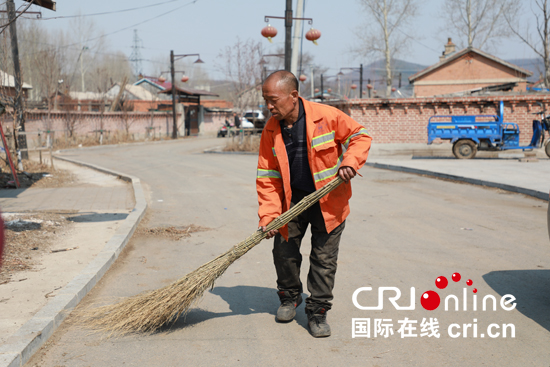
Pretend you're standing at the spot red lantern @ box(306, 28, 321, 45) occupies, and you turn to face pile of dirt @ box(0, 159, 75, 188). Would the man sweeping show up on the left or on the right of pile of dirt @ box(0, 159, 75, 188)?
left

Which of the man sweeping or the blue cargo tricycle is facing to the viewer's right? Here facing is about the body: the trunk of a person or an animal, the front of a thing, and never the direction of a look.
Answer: the blue cargo tricycle

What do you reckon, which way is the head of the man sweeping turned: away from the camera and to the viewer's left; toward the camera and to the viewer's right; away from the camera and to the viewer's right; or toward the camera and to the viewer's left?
toward the camera and to the viewer's left

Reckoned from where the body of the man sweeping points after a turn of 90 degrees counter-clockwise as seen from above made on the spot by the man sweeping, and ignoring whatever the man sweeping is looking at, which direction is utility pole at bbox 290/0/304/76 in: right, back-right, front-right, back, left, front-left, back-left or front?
back-left

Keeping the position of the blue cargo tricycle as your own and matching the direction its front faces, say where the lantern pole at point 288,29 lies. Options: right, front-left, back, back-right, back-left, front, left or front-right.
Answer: back

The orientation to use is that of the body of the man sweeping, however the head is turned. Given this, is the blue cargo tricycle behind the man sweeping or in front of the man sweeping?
behind

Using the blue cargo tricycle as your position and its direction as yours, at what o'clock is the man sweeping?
The man sweeping is roughly at 3 o'clock from the blue cargo tricycle.

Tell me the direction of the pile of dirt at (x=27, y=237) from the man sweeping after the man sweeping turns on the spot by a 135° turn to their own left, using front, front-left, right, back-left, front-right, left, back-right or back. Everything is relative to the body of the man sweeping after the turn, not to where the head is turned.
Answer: back-left

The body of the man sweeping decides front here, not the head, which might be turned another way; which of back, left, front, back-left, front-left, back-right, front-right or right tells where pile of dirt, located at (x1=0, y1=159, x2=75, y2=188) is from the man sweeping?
right

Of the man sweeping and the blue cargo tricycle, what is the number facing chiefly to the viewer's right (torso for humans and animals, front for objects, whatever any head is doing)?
1

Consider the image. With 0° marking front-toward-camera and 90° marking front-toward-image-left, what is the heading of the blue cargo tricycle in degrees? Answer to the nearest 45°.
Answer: approximately 270°

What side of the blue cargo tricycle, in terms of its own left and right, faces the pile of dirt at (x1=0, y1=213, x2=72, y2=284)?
right
